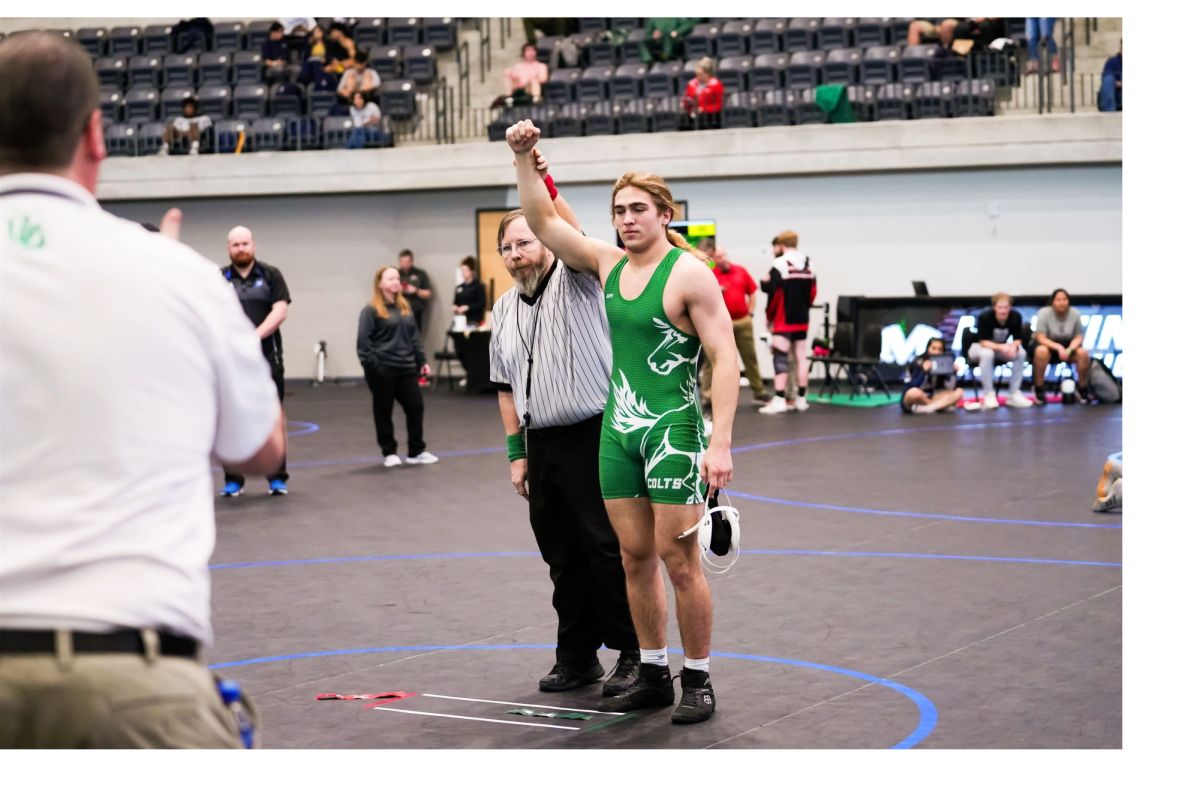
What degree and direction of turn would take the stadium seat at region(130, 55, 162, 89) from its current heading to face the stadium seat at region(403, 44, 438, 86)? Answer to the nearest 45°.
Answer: approximately 45° to its left

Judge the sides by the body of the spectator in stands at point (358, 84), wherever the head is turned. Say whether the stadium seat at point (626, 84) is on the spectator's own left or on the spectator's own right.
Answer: on the spectator's own left

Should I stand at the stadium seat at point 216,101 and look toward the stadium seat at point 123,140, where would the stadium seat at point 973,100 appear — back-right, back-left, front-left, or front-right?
back-left

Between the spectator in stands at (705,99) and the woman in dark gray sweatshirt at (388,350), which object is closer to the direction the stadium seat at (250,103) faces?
the woman in dark gray sweatshirt

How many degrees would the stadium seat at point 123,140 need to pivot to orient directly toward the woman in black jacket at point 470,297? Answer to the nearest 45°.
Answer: approximately 45° to its left

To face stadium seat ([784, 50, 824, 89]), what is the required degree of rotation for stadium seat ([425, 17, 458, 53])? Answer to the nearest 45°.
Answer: approximately 45° to its left

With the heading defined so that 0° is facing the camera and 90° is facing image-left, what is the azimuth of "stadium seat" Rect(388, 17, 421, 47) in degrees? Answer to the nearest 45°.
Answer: approximately 0°

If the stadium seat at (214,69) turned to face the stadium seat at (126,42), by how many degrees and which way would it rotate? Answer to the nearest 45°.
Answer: approximately 135° to its right

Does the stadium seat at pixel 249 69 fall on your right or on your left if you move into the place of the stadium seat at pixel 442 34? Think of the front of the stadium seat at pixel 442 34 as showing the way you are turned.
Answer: on your right

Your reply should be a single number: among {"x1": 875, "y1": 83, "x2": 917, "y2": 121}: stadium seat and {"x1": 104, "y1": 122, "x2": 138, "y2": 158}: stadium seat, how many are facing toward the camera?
2

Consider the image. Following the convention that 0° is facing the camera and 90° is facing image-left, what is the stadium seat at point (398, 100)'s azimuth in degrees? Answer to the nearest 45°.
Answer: approximately 0°

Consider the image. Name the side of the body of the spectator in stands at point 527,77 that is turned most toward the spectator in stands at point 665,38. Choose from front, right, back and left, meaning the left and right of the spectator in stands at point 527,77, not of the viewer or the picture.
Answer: left
